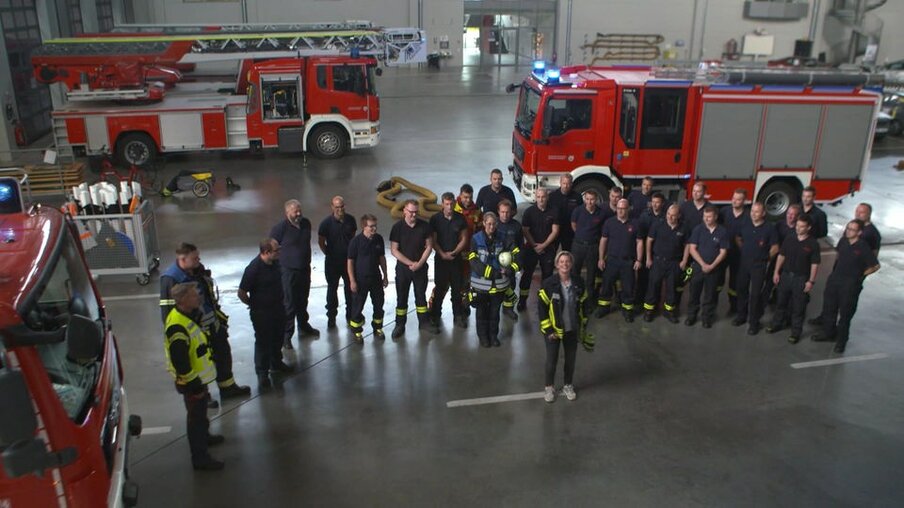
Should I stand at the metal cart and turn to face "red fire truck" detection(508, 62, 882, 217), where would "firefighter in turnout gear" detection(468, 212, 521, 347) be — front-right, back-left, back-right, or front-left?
front-right

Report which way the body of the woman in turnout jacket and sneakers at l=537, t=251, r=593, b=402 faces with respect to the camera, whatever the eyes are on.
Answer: toward the camera

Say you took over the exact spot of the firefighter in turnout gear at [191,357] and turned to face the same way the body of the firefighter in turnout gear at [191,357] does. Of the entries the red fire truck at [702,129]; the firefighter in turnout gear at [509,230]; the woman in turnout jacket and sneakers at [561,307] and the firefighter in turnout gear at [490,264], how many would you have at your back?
0

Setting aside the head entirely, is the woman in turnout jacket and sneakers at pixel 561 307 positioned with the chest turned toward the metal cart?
no

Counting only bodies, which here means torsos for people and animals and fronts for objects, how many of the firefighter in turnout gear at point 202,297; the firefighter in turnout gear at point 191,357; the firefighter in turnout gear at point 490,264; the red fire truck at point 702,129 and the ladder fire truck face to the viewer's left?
1

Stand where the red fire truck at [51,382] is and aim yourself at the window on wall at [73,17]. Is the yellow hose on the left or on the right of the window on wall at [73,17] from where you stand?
right

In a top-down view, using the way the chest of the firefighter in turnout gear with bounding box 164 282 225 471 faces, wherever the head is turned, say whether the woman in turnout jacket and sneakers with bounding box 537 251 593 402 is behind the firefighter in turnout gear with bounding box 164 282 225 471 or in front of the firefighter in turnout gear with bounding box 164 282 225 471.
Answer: in front

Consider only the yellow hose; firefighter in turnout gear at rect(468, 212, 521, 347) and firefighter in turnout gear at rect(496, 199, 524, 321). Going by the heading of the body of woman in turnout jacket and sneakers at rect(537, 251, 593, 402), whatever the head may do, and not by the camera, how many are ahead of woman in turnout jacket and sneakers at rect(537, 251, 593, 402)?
0

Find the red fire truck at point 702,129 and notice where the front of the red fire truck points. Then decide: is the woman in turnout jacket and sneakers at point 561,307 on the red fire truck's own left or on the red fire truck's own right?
on the red fire truck's own left

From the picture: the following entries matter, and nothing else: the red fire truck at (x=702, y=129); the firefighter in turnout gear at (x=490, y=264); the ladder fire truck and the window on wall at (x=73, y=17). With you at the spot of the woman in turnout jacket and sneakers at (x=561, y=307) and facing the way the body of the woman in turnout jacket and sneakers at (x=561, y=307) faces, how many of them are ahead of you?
0

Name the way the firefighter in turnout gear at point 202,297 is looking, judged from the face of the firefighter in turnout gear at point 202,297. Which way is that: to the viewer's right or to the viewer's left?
to the viewer's right

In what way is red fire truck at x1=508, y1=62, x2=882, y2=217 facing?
to the viewer's left

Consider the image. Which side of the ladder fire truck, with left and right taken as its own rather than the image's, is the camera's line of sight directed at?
right

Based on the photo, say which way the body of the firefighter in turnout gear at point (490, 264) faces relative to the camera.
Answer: toward the camera

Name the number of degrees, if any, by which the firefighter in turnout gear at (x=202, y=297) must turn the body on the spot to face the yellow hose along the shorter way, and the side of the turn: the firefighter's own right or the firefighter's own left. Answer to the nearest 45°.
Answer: approximately 45° to the firefighter's own left

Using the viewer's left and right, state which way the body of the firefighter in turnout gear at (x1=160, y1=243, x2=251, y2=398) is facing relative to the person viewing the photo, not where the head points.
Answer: facing to the right of the viewer

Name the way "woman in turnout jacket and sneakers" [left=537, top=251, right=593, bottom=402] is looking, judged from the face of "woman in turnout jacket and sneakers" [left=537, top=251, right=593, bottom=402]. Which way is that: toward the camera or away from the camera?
toward the camera
